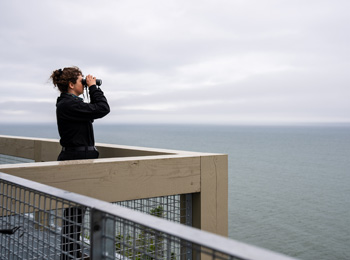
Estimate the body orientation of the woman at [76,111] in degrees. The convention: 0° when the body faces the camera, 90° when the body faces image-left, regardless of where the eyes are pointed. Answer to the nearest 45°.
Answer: approximately 270°

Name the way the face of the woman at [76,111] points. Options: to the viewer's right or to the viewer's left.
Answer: to the viewer's right
